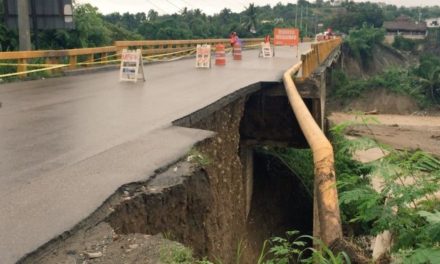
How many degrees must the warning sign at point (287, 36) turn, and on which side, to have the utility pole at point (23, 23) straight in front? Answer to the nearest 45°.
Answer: approximately 45° to its right

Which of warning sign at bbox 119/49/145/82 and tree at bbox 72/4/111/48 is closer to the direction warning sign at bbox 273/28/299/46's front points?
the warning sign

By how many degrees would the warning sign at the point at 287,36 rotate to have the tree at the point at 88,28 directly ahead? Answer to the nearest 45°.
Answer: approximately 90° to its right

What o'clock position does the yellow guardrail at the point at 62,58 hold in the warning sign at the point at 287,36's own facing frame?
The yellow guardrail is roughly at 1 o'clock from the warning sign.

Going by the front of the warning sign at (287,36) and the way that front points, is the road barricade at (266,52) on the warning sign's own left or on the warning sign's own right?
on the warning sign's own right

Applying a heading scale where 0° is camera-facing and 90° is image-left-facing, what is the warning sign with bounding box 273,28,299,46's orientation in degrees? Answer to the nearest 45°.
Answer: approximately 0°

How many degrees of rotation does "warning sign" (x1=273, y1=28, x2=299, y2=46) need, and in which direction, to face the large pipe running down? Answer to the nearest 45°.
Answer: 0° — it already faces it

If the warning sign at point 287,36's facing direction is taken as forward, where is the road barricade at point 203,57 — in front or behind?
in front

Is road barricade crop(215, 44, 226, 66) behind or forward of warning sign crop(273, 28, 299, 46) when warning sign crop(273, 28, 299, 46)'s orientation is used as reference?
forward
